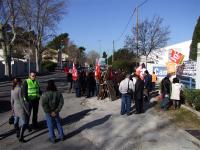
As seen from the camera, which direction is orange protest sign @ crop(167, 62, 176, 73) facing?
toward the camera

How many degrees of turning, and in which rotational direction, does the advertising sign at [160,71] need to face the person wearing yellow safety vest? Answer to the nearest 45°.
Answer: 0° — it already faces them

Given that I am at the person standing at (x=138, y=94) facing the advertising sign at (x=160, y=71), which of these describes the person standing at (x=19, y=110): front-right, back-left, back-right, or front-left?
back-left

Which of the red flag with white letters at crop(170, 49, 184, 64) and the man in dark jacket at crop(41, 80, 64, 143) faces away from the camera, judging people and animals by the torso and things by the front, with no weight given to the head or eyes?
the man in dark jacket

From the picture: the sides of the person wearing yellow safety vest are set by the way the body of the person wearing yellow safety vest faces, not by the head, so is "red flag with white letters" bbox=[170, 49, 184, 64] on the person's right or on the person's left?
on the person's left

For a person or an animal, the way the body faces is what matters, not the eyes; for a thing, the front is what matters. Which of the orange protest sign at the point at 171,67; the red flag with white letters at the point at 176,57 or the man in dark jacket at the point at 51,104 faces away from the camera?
the man in dark jacket

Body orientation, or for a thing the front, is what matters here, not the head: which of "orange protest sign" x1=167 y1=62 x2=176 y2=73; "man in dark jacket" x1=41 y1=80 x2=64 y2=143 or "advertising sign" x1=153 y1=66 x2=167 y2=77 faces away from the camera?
the man in dark jacket

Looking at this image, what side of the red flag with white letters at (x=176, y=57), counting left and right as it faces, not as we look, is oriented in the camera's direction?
front

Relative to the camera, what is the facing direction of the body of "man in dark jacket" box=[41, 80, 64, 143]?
away from the camera

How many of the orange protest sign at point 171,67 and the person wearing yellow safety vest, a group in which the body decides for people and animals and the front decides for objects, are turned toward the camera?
2

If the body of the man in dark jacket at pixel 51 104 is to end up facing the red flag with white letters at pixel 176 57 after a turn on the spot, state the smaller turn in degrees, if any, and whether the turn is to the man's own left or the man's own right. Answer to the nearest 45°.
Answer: approximately 45° to the man's own right

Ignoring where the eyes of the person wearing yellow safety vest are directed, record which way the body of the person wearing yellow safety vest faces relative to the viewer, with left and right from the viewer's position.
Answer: facing the viewer
